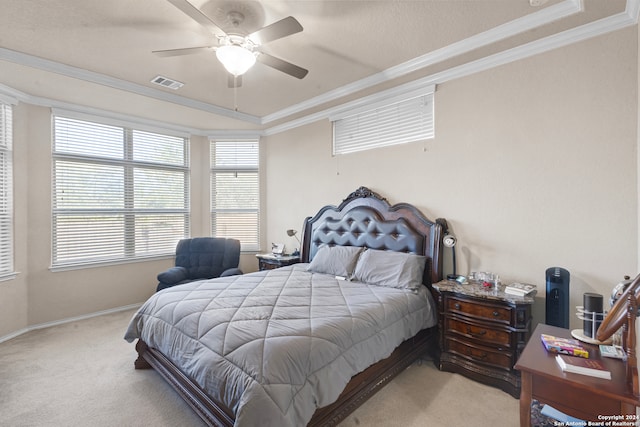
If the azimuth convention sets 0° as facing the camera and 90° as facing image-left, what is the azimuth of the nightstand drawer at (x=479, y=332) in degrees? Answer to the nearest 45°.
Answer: approximately 45°

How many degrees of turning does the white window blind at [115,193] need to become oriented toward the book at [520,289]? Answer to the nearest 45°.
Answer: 0° — it already faces it

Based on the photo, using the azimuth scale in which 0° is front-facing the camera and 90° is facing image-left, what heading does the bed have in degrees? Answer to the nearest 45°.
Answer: approximately 45°

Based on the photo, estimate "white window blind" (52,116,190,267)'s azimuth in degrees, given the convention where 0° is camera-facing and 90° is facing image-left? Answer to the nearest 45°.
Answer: approximately 315°

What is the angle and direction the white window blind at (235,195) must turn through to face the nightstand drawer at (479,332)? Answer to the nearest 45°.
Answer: approximately 45° to its left

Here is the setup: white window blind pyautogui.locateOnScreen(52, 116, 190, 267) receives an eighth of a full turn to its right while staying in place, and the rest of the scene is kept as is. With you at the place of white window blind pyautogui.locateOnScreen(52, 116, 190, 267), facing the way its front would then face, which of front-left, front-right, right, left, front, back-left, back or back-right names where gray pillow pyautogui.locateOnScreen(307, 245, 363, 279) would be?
front-left

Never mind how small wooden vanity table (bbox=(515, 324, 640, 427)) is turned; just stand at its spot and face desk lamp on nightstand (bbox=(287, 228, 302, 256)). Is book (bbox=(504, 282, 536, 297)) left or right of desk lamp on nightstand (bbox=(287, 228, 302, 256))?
right

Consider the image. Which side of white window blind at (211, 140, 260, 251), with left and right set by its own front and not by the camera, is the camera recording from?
front

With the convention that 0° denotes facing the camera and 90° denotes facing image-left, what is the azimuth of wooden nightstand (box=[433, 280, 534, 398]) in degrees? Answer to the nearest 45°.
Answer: approximately 45°

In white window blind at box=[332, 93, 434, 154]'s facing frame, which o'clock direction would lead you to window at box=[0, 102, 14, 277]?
The window is roughly at 1 o'clock from the white window blind.

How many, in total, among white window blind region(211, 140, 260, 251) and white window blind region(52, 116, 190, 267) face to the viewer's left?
0

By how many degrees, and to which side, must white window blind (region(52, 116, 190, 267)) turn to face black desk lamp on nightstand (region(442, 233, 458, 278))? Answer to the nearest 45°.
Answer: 0° — it already faces it

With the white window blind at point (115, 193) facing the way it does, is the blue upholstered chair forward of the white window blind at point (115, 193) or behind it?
forward

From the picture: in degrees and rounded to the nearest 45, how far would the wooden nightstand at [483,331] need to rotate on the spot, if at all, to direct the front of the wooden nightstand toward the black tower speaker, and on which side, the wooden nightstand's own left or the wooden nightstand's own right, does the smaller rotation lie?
approximately 135° to the wooden nightstand's own left

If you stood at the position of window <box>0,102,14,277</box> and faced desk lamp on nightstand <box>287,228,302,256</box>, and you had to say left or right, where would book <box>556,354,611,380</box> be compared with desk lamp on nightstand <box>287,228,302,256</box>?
right
